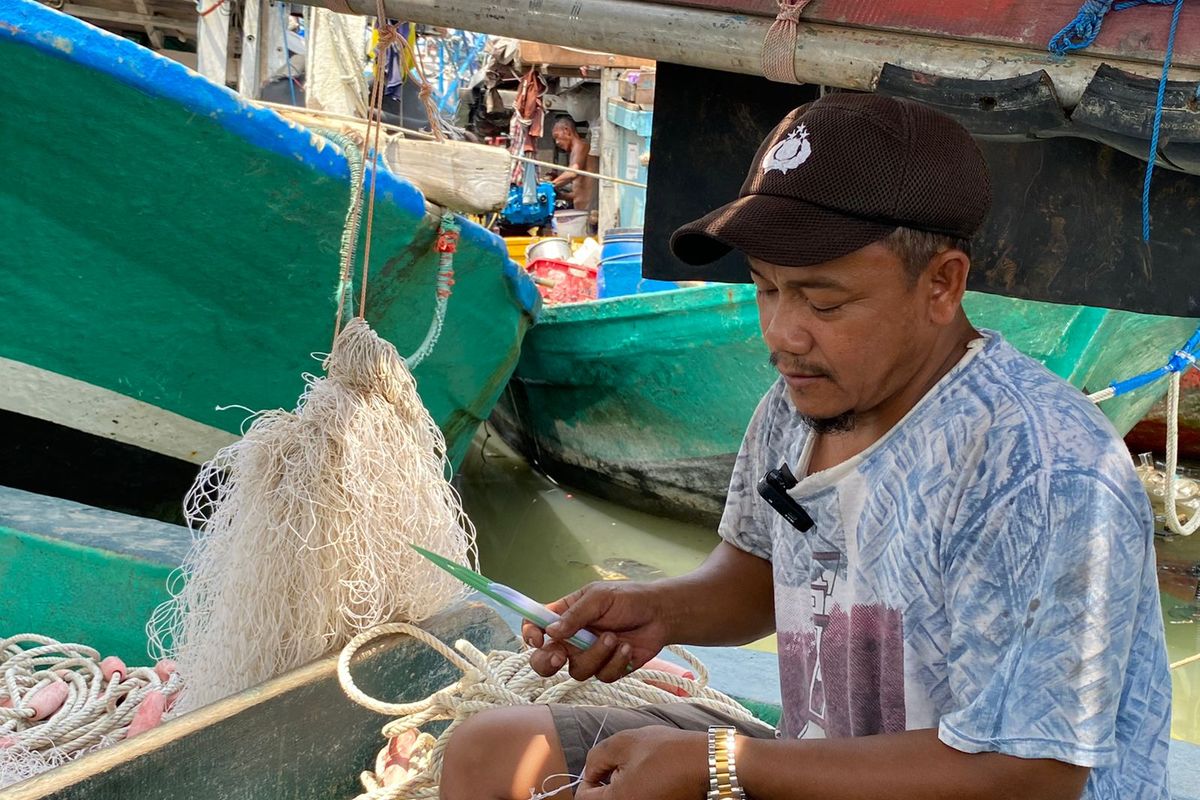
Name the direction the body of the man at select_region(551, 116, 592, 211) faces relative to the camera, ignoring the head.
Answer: to the viewer's left

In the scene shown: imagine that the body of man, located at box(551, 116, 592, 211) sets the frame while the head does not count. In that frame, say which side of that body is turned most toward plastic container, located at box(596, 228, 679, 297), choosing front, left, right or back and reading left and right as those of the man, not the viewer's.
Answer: left

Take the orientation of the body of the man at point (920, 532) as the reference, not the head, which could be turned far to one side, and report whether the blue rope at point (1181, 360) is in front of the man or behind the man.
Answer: behind

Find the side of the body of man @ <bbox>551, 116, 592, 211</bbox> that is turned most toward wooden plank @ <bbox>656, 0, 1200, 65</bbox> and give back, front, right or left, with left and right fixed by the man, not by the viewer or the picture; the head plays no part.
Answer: left

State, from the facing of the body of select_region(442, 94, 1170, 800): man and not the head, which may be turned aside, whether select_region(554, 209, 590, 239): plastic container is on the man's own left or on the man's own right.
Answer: on the man's own right

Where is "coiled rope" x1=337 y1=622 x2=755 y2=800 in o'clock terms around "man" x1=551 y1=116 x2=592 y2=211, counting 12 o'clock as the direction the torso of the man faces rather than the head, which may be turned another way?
The coiled rope is roughly at 9 o'clock from the man.

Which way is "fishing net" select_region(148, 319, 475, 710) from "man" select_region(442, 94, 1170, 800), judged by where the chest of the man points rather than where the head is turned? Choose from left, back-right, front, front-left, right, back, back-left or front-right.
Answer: right

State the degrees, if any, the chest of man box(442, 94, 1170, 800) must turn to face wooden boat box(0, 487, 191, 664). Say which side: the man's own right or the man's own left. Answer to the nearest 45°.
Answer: approximately 90° to the man's own right

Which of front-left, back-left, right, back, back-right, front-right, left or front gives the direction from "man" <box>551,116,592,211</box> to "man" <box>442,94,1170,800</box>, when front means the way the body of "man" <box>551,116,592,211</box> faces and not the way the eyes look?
left

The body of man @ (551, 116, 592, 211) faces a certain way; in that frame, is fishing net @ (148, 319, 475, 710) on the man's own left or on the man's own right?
on the man's own left
